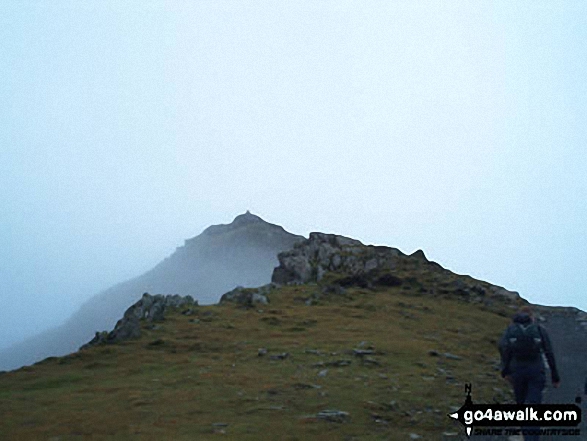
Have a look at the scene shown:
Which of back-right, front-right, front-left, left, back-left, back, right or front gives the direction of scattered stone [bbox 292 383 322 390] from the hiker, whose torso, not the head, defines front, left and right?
front-left

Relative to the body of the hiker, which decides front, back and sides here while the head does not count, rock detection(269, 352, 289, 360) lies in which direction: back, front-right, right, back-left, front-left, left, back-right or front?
front-left

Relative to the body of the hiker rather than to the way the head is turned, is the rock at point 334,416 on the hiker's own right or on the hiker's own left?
on the hiker's own left

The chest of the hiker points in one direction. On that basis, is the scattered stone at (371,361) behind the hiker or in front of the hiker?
in front

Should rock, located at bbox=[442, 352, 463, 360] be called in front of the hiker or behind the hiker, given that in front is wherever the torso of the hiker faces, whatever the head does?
in front

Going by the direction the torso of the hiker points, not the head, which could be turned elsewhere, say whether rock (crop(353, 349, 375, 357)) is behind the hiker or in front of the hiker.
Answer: in front

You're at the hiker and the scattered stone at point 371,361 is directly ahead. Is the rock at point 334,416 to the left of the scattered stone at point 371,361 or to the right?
left

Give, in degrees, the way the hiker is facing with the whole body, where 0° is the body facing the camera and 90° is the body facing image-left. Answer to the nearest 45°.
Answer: approximately 180°

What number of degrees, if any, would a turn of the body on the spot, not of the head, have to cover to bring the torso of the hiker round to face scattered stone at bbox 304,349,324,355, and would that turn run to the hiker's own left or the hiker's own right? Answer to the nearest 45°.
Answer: approximately 45° to the hiker's own left
